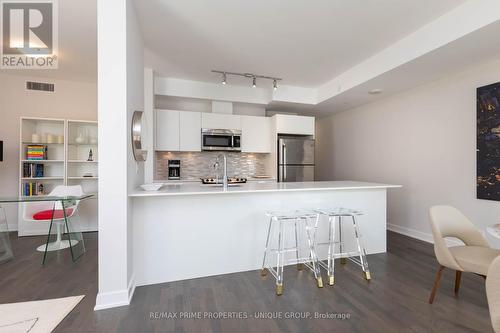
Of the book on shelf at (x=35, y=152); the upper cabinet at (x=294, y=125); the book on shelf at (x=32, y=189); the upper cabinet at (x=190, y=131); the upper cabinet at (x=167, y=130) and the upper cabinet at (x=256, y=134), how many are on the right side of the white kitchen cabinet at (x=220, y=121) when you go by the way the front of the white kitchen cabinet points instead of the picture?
4

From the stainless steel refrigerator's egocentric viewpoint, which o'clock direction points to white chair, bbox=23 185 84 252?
The white chair is roughly at 2 o'clock from the stainless steel refrigerator.

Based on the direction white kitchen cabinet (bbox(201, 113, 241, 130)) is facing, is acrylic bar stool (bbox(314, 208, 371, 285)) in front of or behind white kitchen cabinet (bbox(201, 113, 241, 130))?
in front

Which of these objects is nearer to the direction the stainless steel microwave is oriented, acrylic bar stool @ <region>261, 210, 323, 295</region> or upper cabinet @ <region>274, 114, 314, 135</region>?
the acrylic bar stool

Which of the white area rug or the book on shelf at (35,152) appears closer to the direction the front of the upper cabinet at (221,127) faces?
the white area rug

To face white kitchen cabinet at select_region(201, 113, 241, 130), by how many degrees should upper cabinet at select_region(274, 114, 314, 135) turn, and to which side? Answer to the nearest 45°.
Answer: approximately 90° to its right

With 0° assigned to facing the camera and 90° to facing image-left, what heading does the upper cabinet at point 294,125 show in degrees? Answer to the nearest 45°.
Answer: approximately 0°

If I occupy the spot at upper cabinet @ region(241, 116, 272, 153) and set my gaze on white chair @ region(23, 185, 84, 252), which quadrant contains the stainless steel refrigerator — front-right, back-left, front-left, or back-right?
back-left

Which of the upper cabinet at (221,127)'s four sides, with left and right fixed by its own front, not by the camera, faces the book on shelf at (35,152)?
right

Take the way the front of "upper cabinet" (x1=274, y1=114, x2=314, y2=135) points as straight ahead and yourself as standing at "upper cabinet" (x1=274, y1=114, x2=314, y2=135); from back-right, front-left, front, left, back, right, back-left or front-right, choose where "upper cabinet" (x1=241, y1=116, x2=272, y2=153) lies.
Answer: right

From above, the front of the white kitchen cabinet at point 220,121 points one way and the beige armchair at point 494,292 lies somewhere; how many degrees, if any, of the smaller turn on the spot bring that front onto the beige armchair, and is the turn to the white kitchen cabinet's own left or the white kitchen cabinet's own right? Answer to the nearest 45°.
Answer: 0° — it already faces it
